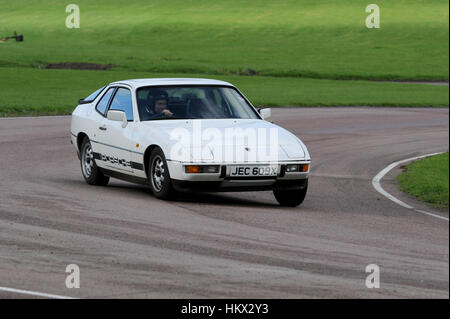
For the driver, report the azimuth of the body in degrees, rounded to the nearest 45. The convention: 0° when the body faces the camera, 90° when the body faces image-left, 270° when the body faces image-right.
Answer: approximately 315°

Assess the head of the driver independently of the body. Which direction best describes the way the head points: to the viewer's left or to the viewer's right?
to the viewer's right
